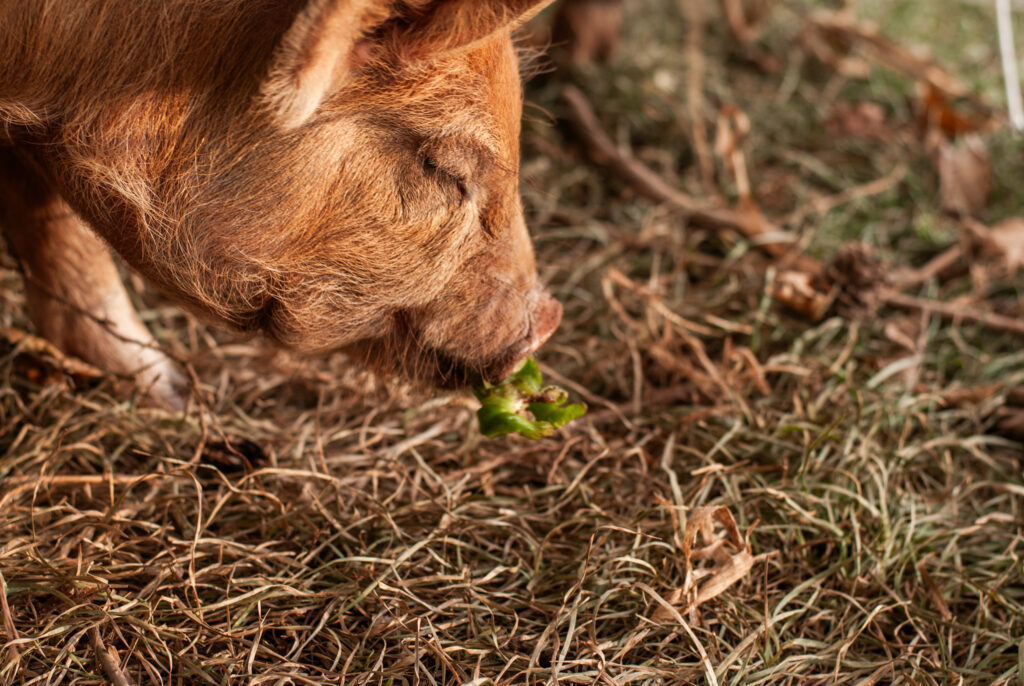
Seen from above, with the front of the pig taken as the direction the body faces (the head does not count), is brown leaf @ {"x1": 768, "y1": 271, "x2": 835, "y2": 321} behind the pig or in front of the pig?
in front

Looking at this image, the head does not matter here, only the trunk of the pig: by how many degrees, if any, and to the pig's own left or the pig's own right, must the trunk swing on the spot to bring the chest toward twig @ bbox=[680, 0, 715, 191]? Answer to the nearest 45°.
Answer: approximately 45° to the pig's own left

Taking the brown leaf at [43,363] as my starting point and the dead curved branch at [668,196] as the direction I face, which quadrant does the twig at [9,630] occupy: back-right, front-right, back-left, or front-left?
back-right

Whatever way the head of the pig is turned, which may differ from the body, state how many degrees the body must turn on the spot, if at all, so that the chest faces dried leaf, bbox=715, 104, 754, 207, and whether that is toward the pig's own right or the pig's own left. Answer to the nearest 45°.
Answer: approximately 45° to the pig's own left

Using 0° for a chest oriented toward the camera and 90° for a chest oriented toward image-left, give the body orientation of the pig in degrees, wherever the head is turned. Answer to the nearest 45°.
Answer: approximately 270°

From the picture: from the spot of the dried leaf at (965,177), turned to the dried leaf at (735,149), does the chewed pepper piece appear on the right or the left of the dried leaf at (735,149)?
left

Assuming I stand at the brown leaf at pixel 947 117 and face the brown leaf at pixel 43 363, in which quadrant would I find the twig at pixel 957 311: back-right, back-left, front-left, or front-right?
front-left

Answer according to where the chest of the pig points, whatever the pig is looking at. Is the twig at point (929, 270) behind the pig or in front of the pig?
in front
